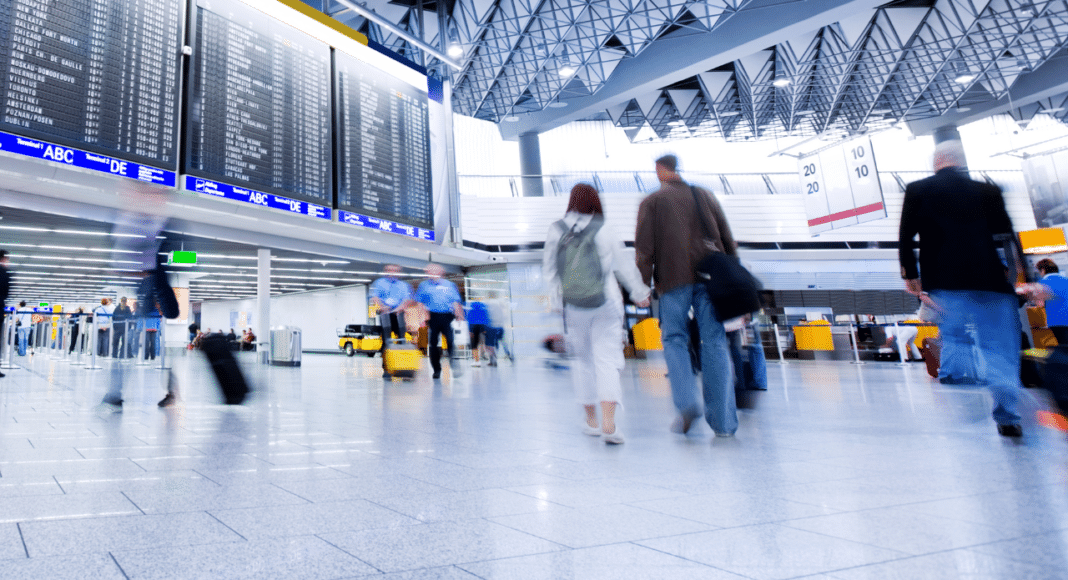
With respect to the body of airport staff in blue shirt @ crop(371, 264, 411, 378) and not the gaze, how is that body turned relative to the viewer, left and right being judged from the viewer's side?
facing the viewer

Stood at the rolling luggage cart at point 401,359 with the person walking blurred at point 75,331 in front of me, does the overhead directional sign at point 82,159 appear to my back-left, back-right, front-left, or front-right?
front-left

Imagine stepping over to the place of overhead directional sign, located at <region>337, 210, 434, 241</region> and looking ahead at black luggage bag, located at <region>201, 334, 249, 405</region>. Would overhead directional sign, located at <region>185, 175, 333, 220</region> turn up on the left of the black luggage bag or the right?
right

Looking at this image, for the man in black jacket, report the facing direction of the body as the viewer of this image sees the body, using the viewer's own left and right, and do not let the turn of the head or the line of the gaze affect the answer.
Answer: facing away from the viewer

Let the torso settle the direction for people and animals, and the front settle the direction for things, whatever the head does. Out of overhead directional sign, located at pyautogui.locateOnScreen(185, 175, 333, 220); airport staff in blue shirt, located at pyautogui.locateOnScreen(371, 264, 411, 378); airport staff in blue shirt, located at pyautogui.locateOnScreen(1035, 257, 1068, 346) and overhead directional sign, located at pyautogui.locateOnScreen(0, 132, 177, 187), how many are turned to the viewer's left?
1

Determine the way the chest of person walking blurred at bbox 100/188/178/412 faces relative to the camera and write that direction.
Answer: to the viewer's left

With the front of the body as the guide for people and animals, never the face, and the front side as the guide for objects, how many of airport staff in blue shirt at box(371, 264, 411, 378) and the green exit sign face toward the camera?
2

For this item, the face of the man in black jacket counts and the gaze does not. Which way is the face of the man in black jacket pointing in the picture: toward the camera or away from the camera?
away from the camera

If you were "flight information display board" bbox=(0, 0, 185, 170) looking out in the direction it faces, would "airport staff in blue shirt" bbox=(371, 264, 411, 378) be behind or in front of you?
in front

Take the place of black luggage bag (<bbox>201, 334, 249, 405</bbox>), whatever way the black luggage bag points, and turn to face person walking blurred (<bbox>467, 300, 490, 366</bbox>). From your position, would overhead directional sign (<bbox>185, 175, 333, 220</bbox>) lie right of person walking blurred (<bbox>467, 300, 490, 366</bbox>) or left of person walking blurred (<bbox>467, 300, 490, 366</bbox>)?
left

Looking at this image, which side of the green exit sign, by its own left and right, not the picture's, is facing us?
front

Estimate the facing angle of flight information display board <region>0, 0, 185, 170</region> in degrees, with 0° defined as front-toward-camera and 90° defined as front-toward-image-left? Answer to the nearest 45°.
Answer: approximately 315°

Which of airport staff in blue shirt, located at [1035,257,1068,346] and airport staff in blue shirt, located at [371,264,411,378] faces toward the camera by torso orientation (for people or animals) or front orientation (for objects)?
airport staff in blue shirt, located at [371,264,411,378]

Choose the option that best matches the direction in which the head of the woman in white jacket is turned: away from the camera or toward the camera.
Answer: away from the camera

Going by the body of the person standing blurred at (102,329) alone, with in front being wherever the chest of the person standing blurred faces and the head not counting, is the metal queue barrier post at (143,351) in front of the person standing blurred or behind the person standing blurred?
behind
